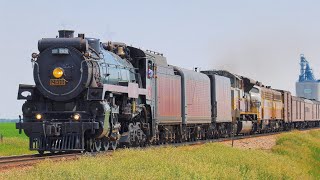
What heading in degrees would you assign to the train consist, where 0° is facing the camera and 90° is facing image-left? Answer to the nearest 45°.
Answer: approximately 45°
